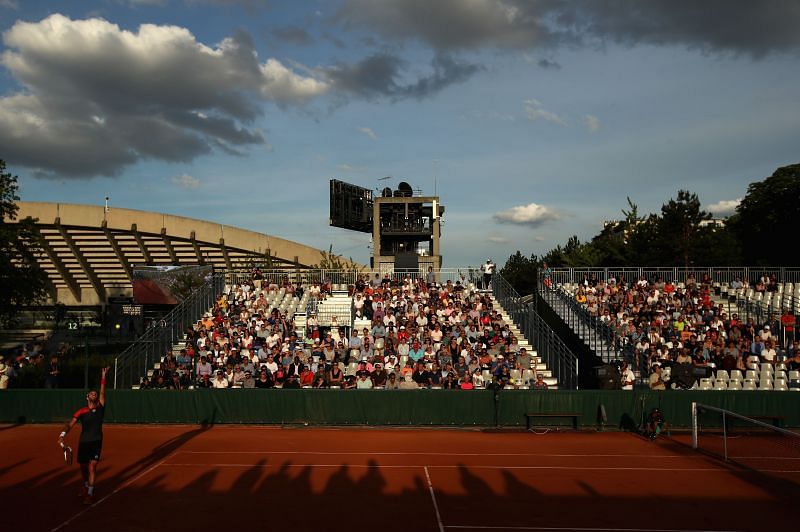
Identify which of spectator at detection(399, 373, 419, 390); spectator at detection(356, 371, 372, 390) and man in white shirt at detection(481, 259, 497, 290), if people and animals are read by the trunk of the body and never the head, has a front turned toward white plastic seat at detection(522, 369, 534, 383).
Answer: the man in white shirt

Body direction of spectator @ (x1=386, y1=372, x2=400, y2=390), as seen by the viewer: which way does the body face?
toward the camera

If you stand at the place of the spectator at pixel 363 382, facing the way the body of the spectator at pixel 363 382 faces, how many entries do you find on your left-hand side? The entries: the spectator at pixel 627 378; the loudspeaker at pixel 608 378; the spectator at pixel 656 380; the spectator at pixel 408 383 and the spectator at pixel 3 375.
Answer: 4

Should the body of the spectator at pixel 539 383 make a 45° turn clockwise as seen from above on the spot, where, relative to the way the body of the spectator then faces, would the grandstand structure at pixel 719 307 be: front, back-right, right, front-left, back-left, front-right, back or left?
back

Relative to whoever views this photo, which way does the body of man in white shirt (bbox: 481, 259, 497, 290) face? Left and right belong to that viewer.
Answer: facing the viewer

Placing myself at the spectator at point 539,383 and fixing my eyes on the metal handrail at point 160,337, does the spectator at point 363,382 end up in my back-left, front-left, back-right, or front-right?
front-left

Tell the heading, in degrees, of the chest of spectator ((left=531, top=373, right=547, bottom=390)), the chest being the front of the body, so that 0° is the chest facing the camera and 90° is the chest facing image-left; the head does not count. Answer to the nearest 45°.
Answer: approximately 0°

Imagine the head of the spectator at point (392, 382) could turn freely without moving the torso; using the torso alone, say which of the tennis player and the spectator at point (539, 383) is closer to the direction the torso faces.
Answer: the tennis player

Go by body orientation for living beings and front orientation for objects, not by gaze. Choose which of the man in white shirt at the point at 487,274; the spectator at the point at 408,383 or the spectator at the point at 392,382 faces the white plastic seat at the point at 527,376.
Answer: the man in white shirt

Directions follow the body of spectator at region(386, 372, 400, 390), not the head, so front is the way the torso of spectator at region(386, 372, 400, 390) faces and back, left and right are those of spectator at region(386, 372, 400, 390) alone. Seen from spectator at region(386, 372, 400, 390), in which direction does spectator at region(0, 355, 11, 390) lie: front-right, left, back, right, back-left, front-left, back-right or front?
right

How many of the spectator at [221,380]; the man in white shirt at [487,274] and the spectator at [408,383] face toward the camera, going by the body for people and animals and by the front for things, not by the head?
3

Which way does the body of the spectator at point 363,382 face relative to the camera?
toward the camera

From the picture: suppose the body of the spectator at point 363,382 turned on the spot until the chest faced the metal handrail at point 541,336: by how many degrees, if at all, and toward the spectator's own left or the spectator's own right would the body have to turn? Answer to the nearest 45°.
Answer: approximately 135° to the spectator's own left

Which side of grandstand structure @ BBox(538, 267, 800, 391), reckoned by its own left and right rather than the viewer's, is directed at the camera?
front
